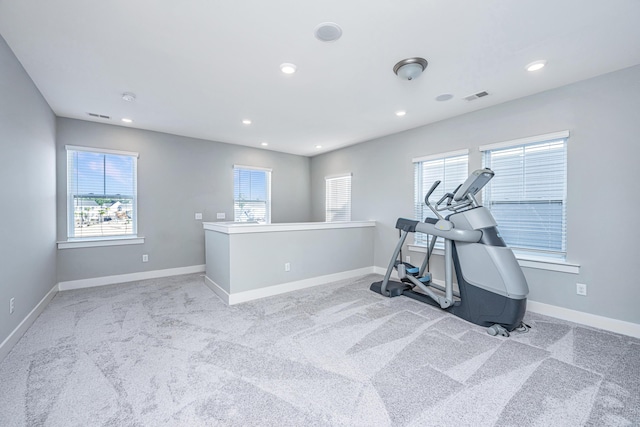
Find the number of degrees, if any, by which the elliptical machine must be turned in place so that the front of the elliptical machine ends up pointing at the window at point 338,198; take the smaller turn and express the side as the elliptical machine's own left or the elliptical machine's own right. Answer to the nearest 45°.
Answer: approximately 180°

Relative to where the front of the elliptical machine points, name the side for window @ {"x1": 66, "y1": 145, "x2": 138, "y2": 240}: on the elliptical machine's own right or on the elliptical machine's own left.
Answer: on the elliptical machine's own right

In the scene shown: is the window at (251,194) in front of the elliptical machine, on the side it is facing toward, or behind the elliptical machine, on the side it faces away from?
behind

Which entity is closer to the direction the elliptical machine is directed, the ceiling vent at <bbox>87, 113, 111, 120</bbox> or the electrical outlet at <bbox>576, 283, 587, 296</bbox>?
the electrical outlet

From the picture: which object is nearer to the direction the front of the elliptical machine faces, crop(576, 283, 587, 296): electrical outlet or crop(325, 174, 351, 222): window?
the electrical outlet

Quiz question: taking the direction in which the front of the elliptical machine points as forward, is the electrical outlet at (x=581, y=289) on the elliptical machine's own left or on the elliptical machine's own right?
on the elliptical machine's own left

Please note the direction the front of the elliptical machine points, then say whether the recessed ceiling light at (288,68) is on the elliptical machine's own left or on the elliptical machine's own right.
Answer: on the elliptical machine's own right

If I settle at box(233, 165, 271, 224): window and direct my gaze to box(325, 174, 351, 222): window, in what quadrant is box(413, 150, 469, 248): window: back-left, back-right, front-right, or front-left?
front-right

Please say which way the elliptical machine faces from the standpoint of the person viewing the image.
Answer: facing the viewer and to the right of the viewer

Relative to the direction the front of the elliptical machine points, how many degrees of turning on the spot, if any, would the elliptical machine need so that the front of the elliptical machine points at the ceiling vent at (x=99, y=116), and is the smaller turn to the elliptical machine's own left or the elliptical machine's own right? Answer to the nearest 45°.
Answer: approximately 135° to the elliptical machine's own right
